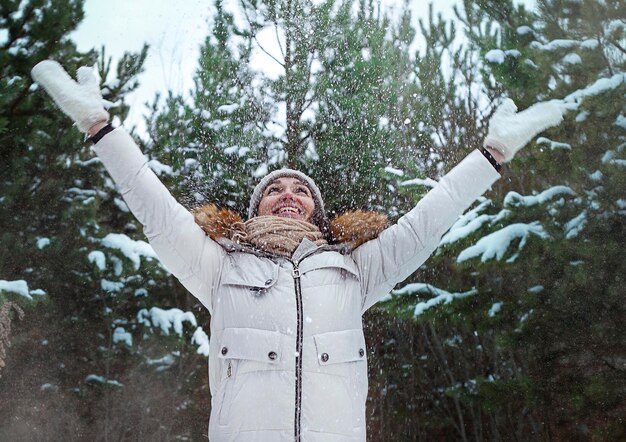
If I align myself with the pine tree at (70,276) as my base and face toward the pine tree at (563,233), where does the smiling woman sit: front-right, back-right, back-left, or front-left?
front-right

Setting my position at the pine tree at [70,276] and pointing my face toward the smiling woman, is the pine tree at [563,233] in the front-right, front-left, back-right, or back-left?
front-left

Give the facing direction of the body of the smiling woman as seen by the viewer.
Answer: toward the camera

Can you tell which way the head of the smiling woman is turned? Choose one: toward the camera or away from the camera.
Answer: toward the camera

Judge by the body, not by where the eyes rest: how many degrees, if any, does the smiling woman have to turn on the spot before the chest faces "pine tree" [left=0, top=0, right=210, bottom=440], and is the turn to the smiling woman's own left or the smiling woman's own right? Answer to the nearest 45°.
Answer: approximately 135° to the smiling woman's own right

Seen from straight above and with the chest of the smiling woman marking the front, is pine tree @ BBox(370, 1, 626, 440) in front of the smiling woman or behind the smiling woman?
behind
